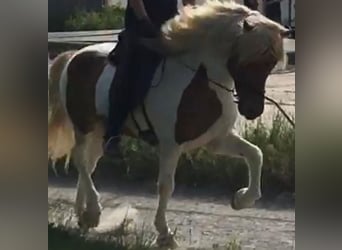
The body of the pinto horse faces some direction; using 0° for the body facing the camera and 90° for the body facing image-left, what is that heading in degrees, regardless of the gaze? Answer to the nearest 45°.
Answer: approximately 315°
